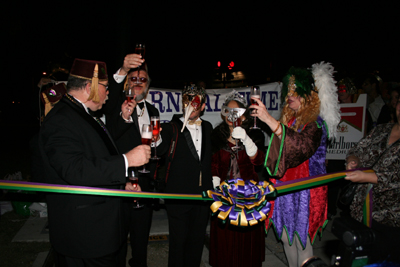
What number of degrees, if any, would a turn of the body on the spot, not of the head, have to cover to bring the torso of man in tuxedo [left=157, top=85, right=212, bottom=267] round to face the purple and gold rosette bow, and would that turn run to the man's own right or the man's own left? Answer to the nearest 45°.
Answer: approximately 45° to the man's own left

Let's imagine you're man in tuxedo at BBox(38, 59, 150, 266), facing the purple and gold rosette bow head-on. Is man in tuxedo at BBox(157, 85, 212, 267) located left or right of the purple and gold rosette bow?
left

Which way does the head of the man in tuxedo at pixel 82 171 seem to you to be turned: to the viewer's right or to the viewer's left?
to the viewer's right

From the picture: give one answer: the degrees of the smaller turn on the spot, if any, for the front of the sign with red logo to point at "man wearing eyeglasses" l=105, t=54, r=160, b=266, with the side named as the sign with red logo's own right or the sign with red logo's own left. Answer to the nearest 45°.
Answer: approximately 45° to the sign with red logo's own right

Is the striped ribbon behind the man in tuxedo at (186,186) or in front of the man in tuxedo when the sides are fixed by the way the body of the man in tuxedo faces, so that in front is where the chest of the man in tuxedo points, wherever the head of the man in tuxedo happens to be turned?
in front

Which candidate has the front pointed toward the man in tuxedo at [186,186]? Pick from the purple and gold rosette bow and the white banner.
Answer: the white banner

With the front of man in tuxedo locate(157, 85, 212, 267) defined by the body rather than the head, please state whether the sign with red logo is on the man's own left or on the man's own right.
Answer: on the man's own left

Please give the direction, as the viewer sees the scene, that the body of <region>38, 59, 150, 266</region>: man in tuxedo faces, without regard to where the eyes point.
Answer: to the viewer's right

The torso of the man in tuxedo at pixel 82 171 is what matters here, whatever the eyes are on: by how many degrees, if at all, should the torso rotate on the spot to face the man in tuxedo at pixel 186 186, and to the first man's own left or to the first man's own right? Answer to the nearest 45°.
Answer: approximately 45° to the first man's own left

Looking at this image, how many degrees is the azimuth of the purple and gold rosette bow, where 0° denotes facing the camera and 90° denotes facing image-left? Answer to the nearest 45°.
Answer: approximately 0°

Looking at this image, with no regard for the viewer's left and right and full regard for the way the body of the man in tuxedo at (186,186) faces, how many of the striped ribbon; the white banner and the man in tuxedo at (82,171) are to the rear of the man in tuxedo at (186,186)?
1
